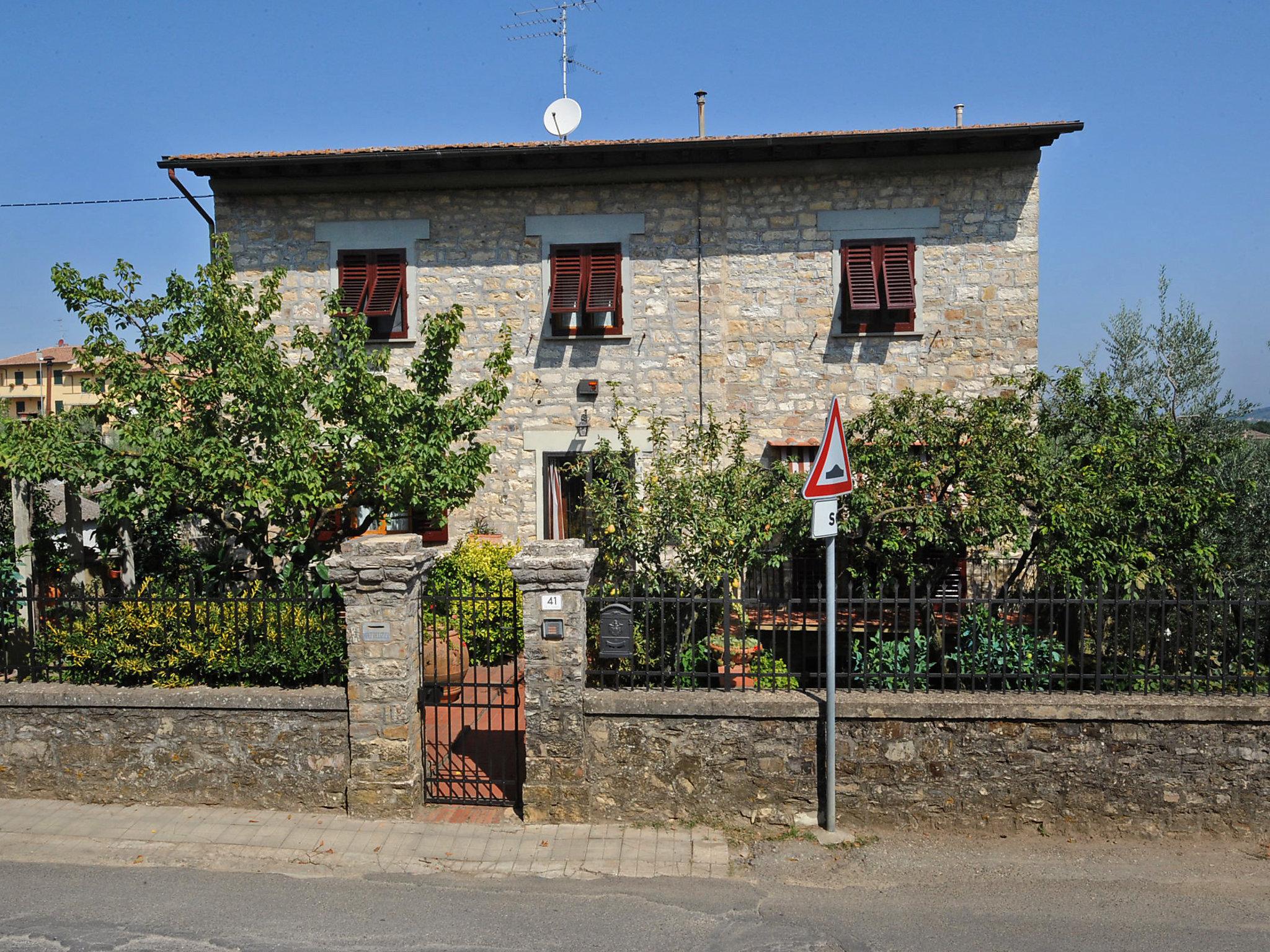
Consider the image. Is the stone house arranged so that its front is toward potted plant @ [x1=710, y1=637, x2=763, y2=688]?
yes

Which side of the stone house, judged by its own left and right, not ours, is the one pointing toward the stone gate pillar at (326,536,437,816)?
front

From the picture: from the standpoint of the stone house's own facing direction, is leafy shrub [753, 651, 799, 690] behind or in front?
in front

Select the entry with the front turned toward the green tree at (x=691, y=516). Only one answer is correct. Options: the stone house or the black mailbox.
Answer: the stone house

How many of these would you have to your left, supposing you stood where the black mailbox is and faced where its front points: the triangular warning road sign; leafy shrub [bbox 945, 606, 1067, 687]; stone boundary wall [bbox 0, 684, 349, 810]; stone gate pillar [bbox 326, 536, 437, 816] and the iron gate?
2

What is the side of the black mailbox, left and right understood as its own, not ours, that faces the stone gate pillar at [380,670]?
right

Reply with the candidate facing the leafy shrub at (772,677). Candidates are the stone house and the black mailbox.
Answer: the stone house

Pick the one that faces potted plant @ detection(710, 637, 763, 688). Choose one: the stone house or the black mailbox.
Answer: the stone house

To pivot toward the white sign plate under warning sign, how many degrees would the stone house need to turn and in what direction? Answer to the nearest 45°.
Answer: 0° — it already faces it

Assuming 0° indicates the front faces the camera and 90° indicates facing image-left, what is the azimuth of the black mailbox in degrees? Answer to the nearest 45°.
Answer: approximately 0°

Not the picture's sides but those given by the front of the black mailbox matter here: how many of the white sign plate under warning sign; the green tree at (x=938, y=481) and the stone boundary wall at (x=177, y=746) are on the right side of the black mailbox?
1

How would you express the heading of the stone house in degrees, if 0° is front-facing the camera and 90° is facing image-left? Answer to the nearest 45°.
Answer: approximately 0°
